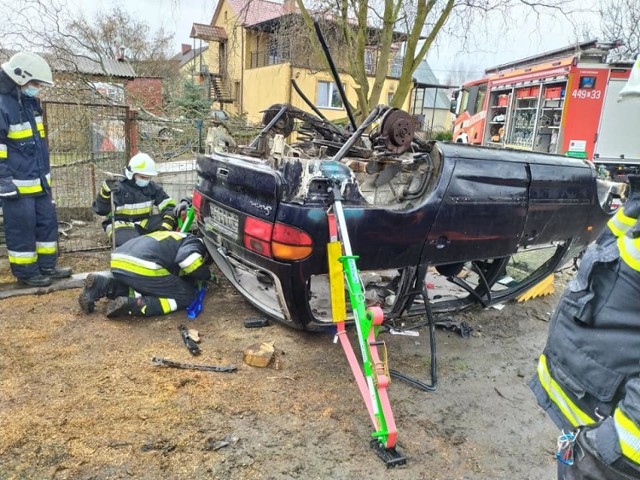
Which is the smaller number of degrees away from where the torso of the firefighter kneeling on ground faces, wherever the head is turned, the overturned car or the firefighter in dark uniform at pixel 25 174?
the overturned car

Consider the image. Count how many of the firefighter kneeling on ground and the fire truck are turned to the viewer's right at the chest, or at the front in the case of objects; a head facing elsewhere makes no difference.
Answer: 1

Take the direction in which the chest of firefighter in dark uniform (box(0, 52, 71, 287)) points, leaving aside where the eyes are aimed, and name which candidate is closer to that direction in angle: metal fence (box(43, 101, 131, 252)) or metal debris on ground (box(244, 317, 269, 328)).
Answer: the metal debris on ground

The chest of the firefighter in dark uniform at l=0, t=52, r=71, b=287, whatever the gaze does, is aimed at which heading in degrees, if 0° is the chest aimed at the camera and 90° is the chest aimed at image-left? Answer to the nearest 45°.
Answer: approximately 315°

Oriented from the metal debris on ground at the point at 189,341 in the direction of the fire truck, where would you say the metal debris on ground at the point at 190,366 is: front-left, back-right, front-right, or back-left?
back-right

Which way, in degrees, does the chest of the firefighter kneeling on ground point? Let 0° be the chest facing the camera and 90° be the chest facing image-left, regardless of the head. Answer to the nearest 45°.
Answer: approximately 270°

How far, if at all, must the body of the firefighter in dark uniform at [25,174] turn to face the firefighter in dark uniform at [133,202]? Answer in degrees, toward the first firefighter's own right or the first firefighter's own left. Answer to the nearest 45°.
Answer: approximately 45° to the first firefighter's own left
